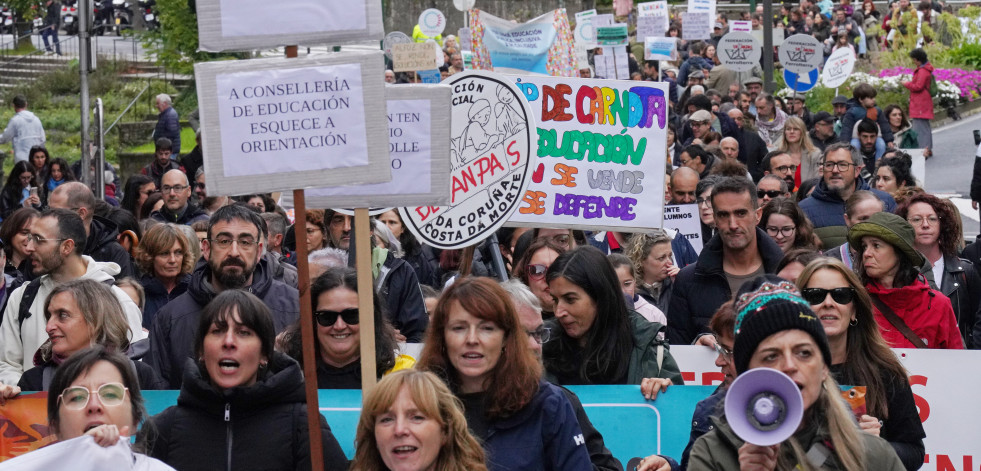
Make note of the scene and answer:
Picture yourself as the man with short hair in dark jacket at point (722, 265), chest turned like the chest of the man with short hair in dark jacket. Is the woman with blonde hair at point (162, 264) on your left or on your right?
on your right

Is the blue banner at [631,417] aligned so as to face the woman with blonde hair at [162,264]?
no

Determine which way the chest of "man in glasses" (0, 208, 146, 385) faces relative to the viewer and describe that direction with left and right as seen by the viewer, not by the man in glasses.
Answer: facing the viewer and to the left of the viewer

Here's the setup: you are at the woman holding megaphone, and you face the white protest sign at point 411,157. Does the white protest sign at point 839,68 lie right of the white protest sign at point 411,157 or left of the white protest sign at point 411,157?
right

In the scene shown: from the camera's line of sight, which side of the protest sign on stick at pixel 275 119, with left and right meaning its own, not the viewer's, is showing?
front

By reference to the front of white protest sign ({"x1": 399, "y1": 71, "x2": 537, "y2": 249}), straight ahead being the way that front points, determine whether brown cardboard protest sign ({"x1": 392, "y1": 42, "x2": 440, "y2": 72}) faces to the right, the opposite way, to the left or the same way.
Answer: the same way

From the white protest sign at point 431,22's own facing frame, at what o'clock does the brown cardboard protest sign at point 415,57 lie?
the brown cardboard protest sign at point 415,57 is roughly at 12 o'clock from the white protest sign at point 431,22.

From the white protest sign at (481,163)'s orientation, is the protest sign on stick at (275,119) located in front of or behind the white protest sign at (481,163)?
in front

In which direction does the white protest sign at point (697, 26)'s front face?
toward the camera

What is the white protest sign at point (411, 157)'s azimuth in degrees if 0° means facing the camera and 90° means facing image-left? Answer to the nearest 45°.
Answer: approximately 0°

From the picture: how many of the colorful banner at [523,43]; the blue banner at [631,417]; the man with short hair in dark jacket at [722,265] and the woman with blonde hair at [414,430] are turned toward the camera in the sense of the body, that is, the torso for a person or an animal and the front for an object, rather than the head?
4

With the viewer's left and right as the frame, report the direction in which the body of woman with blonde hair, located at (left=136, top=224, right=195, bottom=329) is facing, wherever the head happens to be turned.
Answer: facing the viewer and to the right of the viewer

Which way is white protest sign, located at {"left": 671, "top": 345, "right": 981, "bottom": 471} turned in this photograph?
toward the camera

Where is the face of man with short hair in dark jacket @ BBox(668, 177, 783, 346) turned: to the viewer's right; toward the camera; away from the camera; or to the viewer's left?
toward the camera

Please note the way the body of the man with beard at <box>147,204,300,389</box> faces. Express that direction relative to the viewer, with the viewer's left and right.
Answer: facing the viewer

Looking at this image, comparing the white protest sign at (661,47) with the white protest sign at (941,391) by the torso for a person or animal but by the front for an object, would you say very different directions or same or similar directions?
same or similar directions

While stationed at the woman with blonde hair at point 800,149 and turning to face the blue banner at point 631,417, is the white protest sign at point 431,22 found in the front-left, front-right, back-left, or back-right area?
back-right
